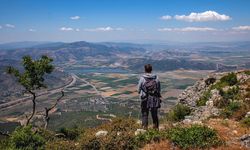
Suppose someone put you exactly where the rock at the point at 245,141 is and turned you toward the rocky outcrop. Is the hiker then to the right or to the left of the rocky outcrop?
left

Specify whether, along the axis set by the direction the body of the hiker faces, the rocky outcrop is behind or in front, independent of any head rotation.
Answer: in front

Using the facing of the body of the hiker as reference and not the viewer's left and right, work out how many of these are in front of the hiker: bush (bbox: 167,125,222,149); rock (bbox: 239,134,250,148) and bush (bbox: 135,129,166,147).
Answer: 0

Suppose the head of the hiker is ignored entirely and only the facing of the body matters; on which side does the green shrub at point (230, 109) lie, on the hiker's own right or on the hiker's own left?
on the hiker's own right

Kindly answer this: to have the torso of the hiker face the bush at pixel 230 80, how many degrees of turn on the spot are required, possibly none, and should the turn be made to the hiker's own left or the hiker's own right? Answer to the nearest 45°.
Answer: approximately 45° to the hiker's own right

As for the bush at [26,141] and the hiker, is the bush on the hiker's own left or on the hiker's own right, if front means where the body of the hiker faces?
on the hiker's own left

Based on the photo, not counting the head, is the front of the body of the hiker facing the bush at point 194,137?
no

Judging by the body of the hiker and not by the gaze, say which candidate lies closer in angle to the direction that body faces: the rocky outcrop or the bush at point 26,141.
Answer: the rocky outcrop

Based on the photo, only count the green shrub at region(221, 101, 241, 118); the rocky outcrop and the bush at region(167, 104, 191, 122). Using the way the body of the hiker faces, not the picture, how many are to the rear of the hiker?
0

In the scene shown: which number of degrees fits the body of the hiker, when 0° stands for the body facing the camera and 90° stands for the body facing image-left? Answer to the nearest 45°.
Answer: approximately 180°

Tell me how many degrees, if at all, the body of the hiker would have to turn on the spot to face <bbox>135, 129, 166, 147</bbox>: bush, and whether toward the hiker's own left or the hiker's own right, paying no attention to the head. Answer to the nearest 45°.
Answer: approximately 180°

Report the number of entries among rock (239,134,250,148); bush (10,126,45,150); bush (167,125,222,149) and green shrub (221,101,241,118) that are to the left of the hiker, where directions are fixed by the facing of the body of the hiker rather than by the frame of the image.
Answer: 1

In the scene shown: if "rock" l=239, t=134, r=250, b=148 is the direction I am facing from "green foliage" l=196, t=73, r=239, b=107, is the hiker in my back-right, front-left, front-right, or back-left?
front-right

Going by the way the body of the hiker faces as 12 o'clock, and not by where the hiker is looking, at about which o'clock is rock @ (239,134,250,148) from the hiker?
The rock is roughly at 4 o'clock from the hiker.

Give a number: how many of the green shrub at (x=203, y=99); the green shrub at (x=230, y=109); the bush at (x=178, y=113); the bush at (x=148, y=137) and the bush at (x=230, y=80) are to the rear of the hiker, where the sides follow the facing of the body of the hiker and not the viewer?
1
